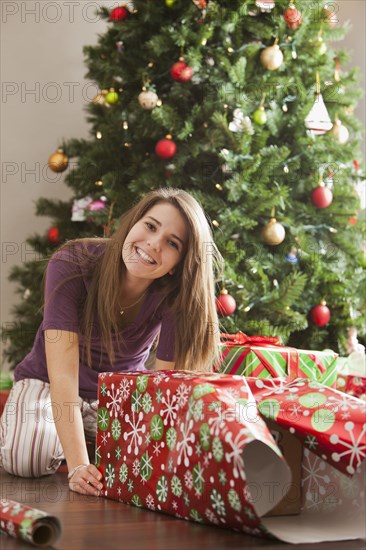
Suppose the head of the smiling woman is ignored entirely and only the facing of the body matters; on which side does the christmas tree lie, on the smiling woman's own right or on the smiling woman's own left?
on the smiling woman's own left

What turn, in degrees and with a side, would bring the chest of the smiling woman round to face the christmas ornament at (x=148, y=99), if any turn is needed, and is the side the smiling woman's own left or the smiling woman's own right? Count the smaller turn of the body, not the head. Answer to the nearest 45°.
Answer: approximately 135° to the smiling woman's own left

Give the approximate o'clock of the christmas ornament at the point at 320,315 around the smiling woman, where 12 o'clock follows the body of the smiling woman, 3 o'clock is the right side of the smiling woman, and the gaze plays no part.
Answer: The christmas ornament is roughly at 9 o'clock from the smiling woman.

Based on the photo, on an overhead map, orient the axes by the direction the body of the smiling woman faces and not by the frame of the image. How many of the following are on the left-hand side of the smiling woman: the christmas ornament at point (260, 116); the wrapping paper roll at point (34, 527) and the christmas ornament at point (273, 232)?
2

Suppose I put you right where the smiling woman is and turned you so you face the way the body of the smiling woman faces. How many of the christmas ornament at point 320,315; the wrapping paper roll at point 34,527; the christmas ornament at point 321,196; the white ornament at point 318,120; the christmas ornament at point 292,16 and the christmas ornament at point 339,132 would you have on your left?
5

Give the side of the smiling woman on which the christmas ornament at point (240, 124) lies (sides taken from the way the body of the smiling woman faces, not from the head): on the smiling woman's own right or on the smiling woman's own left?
on the smiling woman's own left

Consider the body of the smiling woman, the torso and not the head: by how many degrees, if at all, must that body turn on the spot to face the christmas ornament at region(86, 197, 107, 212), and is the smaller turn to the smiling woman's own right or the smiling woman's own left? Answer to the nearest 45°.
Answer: approximately 135° to the smiling woman's own left

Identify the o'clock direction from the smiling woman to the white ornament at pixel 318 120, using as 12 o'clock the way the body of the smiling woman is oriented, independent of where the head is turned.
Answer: The white ornament is roughly at 9 o'clock from the smiling woman.

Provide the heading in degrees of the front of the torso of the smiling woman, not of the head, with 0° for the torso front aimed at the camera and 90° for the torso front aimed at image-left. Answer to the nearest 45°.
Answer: approximately 315°

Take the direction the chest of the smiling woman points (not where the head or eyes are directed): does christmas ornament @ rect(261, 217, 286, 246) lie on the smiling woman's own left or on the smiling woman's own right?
on the smiling woman's own left

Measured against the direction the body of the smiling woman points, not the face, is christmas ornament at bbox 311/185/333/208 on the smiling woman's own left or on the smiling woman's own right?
on the smiling woman's own left

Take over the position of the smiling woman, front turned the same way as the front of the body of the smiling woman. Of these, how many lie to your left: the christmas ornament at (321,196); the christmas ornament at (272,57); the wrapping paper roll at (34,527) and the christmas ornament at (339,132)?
3

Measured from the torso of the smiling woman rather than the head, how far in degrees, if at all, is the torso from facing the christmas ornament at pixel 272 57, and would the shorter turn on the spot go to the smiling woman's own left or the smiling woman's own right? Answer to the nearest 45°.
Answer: approximately 90° to the smiling woman's own left

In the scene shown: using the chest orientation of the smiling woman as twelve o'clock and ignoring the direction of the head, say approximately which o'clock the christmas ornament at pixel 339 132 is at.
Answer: The christmas ornament is roughly at 9 o'clock from the smiling woman.
